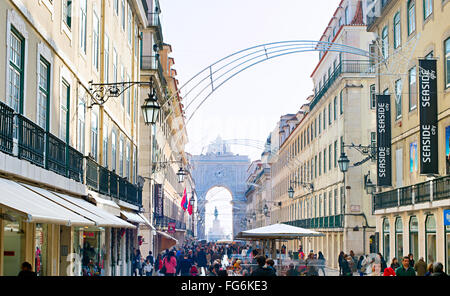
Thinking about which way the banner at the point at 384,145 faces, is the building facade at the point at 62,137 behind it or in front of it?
in front

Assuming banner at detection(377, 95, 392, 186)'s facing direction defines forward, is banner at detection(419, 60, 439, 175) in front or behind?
in front

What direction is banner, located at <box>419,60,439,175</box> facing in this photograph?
toward the camera

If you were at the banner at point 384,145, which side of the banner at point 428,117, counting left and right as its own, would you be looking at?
back
